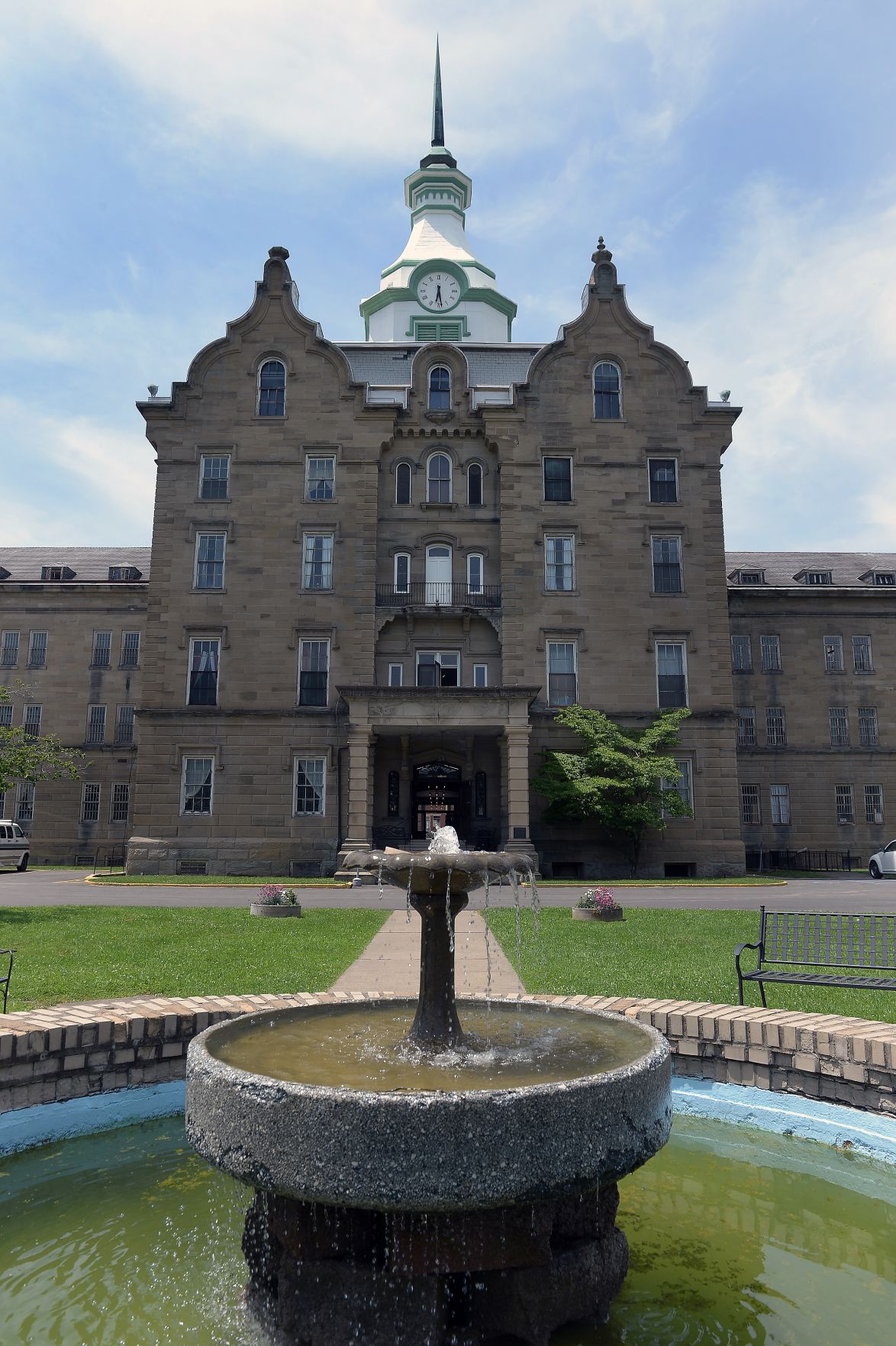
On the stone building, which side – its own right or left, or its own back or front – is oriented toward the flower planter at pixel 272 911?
front

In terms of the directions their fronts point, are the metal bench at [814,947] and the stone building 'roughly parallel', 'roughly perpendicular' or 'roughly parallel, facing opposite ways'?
roughly parallel

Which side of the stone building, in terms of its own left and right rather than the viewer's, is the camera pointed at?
front

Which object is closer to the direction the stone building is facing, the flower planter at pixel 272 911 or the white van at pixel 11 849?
the flower planter

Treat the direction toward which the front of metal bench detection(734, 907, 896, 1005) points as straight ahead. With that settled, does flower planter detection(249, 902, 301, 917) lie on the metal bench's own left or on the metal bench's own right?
on the metal bench's own right

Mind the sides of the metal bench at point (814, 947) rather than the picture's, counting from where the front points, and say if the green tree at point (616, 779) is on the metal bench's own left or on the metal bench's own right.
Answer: on the metal bench's own right

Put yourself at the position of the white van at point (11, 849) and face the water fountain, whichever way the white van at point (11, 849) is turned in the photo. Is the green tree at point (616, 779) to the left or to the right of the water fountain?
left

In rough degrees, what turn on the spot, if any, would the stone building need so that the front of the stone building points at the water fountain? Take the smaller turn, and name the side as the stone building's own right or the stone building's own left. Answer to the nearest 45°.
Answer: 0° — it already faces it

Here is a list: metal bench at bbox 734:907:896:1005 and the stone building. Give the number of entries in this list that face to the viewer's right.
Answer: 0

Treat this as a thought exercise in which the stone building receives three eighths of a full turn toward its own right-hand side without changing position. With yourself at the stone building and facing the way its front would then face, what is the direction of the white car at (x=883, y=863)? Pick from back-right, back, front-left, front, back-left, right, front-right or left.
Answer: back-right

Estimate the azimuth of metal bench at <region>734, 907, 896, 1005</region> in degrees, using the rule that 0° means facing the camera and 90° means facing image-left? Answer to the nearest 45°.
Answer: approximately 45°

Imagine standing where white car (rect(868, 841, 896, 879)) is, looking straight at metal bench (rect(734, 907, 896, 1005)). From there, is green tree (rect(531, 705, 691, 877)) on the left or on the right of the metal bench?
right

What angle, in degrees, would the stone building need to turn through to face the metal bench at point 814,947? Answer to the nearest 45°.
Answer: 0° — it already faces it

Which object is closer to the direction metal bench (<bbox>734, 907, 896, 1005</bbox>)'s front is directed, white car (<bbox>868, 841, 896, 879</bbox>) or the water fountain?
the water fountain
